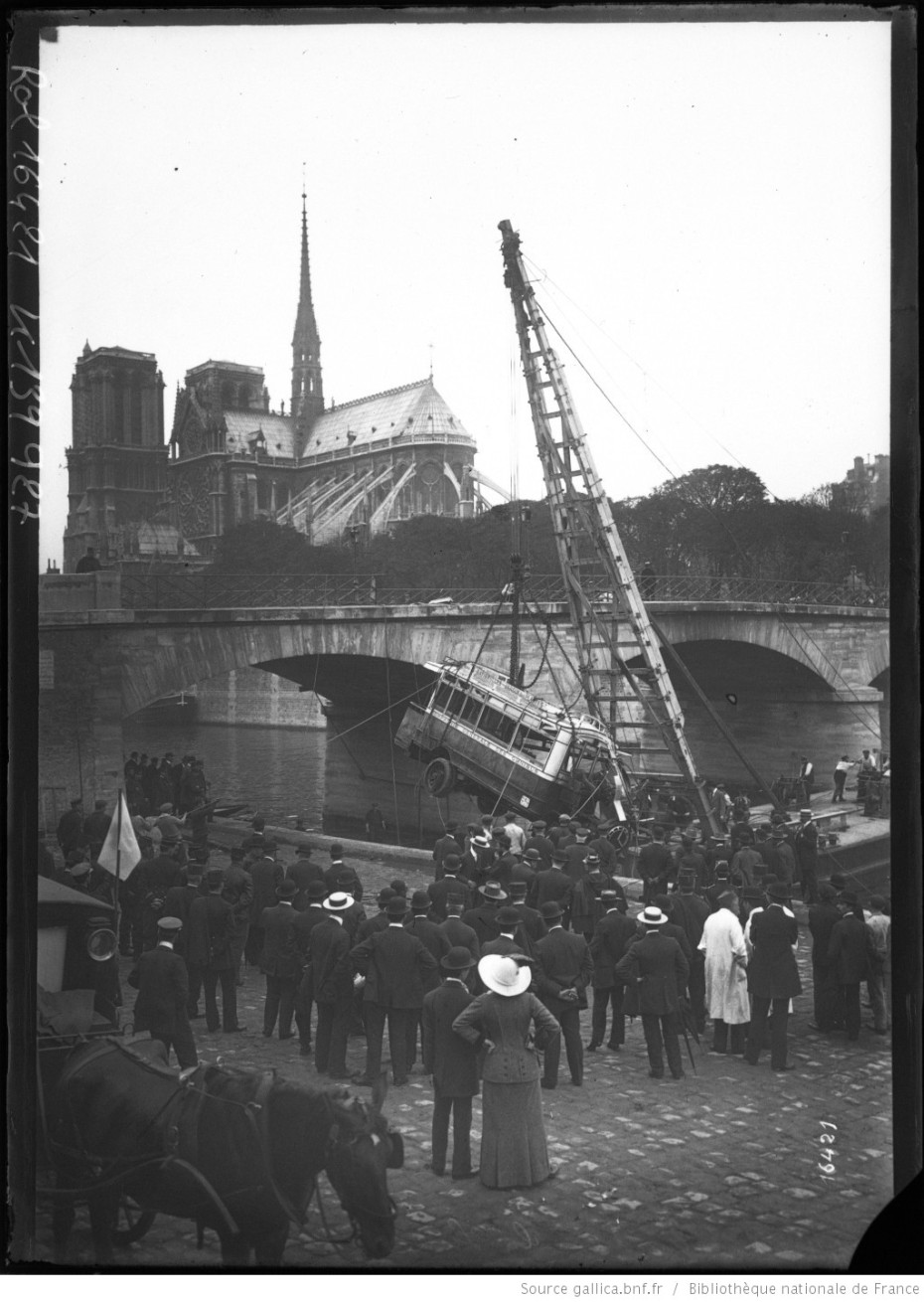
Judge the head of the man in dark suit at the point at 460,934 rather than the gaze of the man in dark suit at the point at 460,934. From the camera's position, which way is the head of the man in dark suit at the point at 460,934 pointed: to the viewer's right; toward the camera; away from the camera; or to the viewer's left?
away from the camera

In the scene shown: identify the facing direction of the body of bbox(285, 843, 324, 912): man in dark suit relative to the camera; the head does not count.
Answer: away from the camera

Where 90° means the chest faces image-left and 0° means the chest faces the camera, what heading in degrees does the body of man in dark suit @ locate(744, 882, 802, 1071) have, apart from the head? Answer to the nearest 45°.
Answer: approximately 180°

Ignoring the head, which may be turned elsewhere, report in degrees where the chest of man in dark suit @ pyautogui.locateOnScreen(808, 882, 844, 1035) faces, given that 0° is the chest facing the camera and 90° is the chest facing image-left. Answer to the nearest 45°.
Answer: approximately 180°

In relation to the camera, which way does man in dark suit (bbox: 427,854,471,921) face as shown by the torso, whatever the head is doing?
away from the camera

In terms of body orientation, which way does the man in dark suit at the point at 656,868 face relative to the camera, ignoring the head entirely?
away from the camera

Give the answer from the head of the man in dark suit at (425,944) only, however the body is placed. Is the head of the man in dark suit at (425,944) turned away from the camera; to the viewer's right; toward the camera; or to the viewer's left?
away from the camera

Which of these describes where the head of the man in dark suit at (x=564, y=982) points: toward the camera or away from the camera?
away from the camera

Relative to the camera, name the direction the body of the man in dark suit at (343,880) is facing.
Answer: away from the camera

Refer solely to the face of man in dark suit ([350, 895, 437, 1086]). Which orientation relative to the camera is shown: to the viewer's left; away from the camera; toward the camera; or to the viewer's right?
away from the camera

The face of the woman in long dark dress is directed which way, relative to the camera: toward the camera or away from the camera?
away from the camera

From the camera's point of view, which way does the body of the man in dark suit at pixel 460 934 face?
away from the camera

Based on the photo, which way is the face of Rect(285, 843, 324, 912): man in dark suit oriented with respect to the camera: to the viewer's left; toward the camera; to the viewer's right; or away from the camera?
away from the camera

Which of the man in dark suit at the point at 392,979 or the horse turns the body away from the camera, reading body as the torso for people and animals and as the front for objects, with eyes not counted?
the man in dark suit
